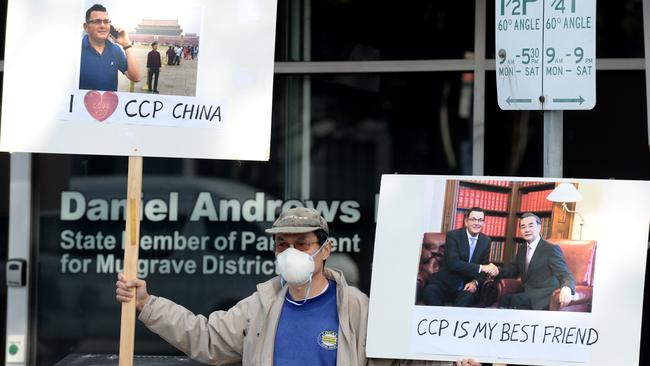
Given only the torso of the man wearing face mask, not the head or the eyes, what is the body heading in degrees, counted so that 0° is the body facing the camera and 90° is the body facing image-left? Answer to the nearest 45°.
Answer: approximately 0°
